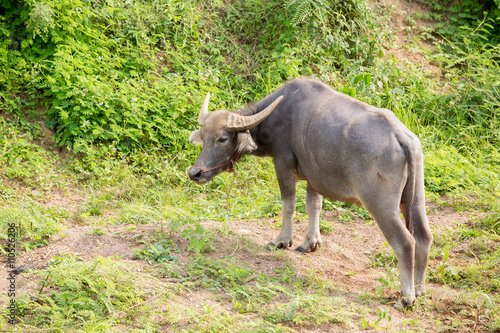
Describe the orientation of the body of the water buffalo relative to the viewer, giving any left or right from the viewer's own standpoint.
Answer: facing away from the viewer and to the left of the viewer

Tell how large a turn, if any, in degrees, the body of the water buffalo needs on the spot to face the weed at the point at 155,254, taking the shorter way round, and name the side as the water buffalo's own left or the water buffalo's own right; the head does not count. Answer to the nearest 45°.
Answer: approximately 45° to the water buffalo's own left
